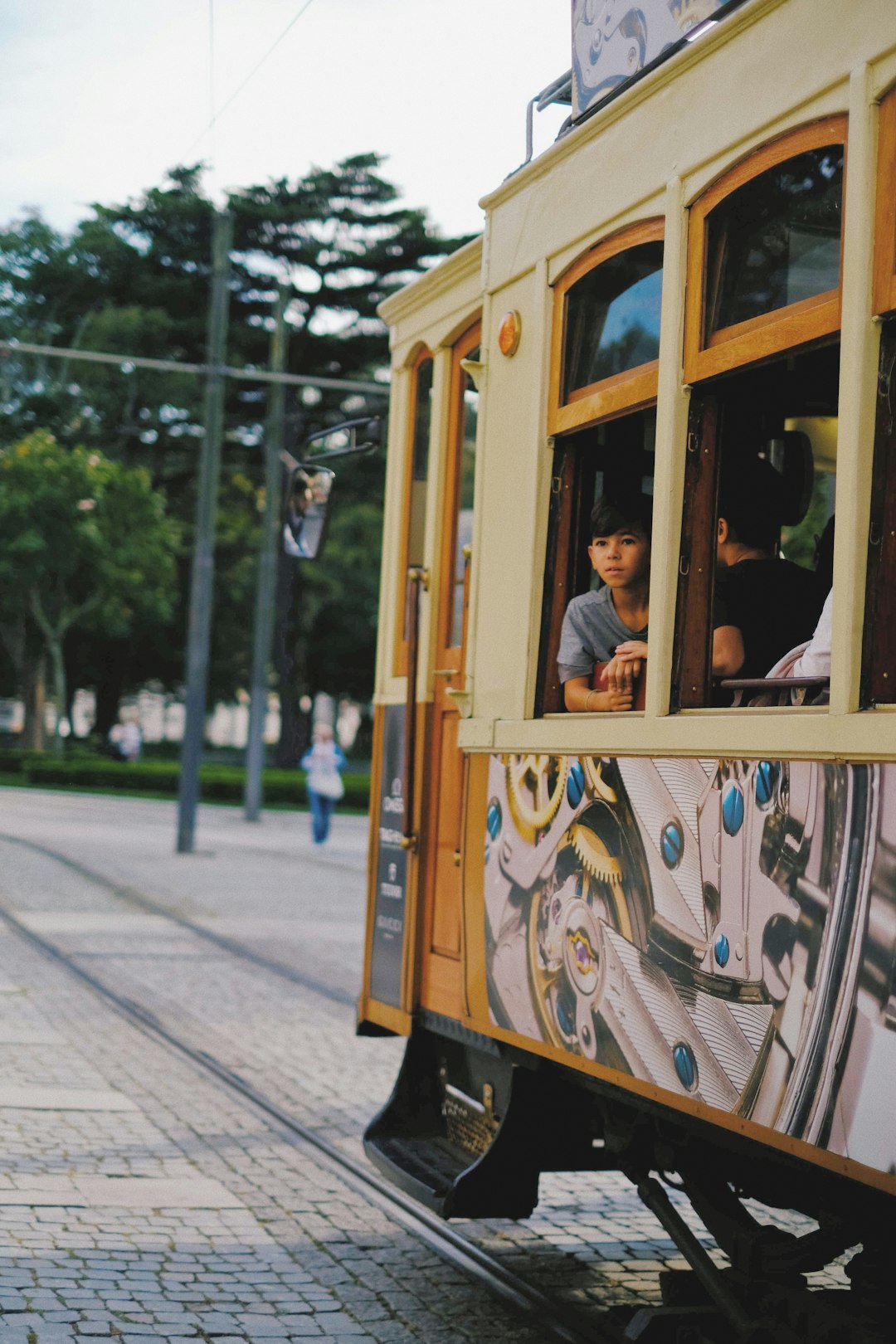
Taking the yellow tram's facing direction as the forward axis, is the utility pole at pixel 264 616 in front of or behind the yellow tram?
in front

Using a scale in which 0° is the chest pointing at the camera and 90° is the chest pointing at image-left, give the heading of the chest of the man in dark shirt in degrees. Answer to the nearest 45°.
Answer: approximately 135°

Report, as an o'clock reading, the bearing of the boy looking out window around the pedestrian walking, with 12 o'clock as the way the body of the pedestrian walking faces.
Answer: The boy looking out window is roughly at 12 o'clock from the pedestrian walking.

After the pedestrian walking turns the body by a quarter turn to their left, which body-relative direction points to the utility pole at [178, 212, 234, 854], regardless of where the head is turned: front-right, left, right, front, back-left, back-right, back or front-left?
back-right

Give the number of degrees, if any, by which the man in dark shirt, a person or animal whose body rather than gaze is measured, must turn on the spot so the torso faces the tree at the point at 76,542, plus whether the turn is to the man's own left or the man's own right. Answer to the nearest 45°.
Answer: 0° — they already face it

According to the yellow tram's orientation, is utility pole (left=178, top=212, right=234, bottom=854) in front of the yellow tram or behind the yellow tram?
in front

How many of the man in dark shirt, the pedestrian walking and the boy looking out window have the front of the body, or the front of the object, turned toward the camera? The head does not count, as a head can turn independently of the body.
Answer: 2
